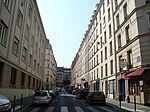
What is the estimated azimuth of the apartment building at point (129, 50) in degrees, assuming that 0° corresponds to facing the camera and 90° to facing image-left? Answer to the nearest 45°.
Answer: approximately 45°
